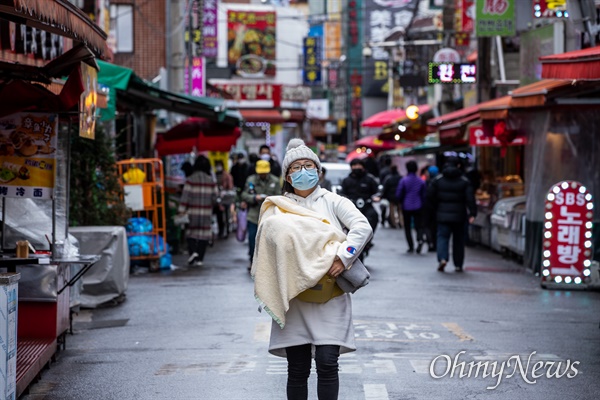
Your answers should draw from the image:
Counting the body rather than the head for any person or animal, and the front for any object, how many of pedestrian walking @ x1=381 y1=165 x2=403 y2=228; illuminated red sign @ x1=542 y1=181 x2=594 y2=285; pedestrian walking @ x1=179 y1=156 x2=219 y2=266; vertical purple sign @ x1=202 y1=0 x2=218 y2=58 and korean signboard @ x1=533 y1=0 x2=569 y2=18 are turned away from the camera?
2

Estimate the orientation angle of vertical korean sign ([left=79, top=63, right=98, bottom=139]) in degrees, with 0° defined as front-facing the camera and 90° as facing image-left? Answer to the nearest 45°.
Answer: approximately 315°

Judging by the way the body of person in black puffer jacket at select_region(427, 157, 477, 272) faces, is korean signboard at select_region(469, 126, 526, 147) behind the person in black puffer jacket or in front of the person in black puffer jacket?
in front

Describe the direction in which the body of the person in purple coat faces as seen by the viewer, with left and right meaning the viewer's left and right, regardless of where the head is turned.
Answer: facing away from the viewer

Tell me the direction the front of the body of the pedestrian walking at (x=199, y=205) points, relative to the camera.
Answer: away from the camera

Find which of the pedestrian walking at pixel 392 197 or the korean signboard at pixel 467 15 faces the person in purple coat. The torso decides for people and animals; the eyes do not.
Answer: the korean signboard

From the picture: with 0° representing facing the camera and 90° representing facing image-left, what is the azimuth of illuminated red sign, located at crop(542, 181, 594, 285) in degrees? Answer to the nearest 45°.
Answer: approximately 0°

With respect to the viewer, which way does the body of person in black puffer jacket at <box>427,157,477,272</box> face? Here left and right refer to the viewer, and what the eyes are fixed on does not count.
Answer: facing away from the viewer

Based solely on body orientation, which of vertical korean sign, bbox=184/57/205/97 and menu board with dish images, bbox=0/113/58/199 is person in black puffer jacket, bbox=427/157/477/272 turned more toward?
the vertical korean sign

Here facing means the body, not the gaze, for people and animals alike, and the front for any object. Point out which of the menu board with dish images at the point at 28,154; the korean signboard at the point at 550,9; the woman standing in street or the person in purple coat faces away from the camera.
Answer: the person in purple coat
